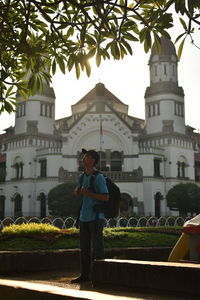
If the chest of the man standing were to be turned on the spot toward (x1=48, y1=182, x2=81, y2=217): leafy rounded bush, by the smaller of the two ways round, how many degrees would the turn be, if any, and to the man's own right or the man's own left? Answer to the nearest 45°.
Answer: approximately 135° to the man's own right

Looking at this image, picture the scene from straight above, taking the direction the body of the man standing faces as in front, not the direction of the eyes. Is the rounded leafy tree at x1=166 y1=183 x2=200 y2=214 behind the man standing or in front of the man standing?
behind

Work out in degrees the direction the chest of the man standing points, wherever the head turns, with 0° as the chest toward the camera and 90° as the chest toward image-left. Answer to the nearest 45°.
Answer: approximately 45°

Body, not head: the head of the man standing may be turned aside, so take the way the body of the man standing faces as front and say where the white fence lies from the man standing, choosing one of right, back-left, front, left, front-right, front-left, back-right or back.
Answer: back-right

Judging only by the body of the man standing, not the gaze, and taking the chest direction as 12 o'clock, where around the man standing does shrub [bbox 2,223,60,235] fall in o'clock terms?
The shrub is roughly at 4 o'clock from the man standing.
